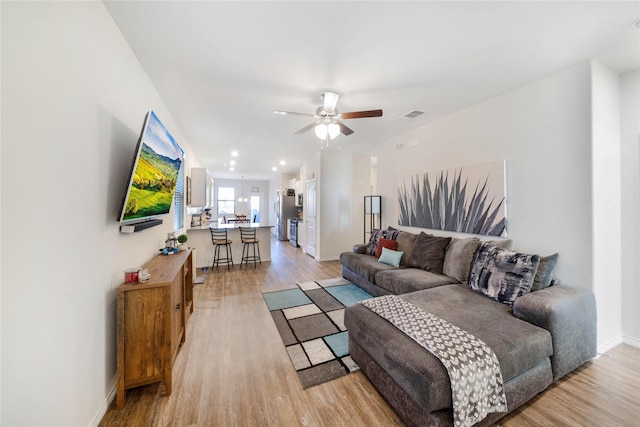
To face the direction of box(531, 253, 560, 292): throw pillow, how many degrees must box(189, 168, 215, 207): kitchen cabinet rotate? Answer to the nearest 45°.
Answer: approximately 45° to its right

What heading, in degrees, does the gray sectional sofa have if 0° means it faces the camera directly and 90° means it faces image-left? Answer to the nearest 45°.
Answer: approximately 45°

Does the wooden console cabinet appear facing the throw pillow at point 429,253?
yes

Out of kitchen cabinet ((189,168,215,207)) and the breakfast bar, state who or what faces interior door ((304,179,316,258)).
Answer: the kitchen cabinet

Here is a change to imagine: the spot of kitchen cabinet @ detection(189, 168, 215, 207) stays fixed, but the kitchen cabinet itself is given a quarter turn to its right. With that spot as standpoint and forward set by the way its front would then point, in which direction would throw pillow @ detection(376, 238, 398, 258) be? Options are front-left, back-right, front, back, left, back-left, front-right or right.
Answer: front-left

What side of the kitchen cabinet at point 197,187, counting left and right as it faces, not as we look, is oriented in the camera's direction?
right

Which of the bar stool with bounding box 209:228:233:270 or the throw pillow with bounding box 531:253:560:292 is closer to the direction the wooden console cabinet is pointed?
the throw pillow

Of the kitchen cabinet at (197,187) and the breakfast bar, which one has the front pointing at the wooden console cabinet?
the breakfast bar

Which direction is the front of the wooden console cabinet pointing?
to the viewer's right

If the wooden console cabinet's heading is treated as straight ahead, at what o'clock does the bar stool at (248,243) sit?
The bar stool is roughly at 10 o'clock from the wooden console cabinet.

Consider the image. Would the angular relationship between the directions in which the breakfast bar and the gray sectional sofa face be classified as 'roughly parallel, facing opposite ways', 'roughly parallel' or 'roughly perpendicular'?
roughly perpendicular

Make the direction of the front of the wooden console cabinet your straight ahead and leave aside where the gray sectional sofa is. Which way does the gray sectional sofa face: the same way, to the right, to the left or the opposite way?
the opposite way

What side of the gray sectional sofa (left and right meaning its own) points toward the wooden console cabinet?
front
